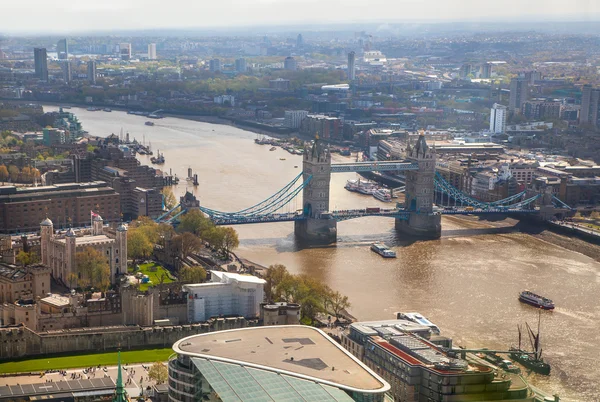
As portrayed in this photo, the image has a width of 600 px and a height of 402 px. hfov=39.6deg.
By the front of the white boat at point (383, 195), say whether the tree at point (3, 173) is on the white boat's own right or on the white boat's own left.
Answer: on the white boat's own left

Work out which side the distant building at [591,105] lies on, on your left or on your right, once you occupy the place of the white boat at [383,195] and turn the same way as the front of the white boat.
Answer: on your right

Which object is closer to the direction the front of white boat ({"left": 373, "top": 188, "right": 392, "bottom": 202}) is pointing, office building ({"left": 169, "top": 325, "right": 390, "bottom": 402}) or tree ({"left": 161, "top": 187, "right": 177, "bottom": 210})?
the tree

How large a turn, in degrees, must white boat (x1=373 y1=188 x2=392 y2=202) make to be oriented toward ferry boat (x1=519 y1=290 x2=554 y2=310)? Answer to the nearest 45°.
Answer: approximately 135° to its left

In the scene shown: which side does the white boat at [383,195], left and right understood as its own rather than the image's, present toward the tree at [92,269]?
left

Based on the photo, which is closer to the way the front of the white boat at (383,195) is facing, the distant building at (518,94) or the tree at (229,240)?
the distant building

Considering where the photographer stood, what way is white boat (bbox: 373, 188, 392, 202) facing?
facing away from the viewer and to the left of the viewer

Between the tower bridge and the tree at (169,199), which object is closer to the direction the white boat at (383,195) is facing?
the tree

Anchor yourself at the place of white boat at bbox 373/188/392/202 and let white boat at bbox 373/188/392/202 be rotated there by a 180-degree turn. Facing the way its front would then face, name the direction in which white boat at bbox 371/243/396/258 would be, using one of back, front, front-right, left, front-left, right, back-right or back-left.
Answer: back-left

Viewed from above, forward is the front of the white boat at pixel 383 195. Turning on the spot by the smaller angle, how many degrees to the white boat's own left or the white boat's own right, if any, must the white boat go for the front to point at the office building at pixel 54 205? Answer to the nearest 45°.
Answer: approximately 90° to the white boat's own left

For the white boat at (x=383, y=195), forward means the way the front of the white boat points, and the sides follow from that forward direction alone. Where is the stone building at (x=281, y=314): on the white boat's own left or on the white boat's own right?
on the white boat's own left
